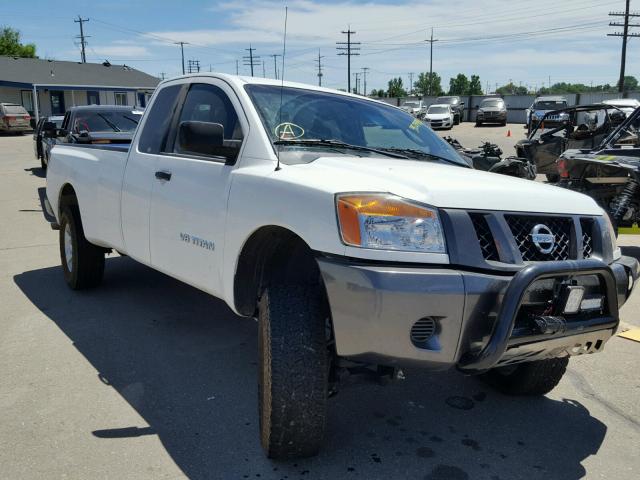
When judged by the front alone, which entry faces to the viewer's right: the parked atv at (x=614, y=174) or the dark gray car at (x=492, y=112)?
the parked atv

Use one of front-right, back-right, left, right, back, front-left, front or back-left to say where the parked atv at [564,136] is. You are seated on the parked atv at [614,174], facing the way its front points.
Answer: left

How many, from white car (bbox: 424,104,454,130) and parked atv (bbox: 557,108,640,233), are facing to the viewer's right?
1

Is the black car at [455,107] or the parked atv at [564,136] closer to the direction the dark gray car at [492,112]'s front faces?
the parked atv

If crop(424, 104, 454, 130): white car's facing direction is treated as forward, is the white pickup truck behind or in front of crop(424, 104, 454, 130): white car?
in front

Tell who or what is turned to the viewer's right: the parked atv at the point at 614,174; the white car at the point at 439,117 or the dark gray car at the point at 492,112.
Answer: the parked atv

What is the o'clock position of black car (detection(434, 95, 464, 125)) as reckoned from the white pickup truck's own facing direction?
The black car is roughly at 8 o'clock from the white pickup truck.

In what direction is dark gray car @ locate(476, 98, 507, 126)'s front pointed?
toward the camera

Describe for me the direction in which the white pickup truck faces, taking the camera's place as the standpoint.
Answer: facing the viewer and to the right of the viewer

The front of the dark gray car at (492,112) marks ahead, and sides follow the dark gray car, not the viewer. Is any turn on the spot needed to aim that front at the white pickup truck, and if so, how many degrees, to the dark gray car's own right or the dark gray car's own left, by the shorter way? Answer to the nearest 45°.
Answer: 0° — it already faces it

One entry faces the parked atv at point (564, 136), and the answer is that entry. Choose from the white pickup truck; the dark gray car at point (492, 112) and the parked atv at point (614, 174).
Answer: the dark gray car
